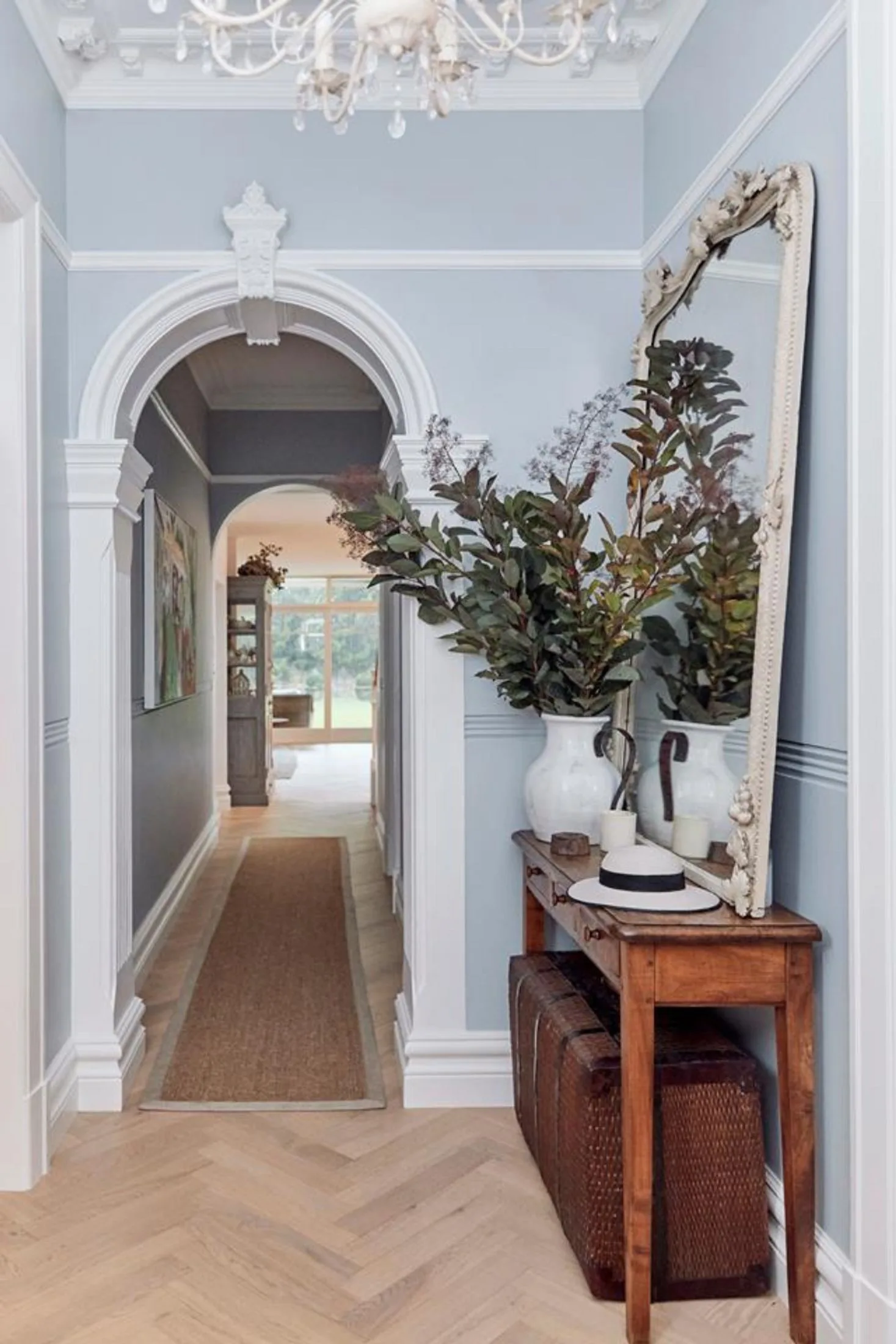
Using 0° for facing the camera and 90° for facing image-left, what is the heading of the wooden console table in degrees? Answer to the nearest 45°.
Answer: approximately 90°

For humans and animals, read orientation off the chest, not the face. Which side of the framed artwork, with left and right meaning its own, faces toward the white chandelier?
right

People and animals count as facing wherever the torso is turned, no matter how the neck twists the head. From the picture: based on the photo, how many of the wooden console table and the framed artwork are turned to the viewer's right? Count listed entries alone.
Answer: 1

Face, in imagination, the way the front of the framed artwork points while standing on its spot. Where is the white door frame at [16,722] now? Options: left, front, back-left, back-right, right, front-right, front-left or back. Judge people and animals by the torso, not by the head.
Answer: right

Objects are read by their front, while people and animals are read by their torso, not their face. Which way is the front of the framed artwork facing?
to the viewer's right

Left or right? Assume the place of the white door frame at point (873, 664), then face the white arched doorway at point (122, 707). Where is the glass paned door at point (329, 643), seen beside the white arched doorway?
right

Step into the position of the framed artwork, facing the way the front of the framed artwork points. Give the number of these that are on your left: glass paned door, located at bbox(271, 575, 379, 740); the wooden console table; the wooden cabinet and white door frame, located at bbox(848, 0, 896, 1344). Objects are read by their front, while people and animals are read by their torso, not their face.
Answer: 2

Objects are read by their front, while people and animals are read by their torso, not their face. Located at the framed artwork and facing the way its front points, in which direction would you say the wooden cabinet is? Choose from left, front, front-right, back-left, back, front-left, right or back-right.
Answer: left

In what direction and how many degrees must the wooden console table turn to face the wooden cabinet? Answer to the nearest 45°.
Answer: approximately 45° to its right

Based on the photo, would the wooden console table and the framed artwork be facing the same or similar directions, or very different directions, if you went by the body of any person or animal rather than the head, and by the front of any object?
very different directions

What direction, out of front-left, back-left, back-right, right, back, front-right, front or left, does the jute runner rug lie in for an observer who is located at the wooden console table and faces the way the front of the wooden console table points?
front-right

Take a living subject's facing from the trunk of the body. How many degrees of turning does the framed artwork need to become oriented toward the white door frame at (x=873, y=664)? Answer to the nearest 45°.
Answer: approximately 90° to its right

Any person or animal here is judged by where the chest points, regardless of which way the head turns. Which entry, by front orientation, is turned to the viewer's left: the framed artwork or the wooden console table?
the wooden console table

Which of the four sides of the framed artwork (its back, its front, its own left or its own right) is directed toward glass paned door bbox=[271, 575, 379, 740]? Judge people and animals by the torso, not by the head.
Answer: left

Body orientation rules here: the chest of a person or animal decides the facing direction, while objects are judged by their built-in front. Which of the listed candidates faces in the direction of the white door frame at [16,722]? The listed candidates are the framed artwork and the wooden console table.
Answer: the wooden console table
